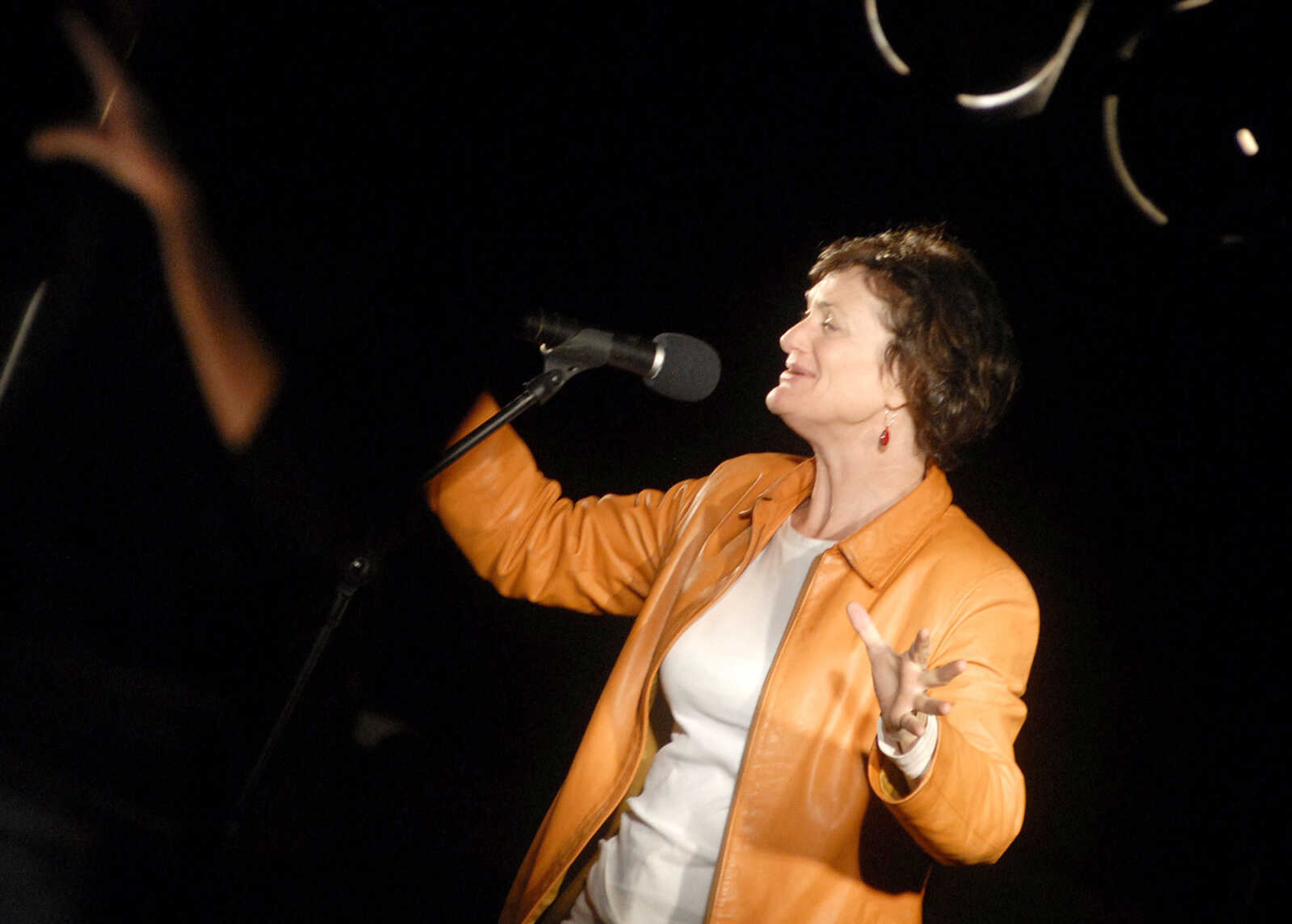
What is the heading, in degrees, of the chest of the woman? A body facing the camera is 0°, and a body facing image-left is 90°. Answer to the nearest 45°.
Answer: approximately 45°

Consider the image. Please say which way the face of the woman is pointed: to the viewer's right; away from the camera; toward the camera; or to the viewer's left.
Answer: to the viewer's left

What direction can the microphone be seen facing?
to the viewer's right

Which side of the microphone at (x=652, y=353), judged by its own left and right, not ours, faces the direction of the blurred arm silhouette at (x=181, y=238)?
back
